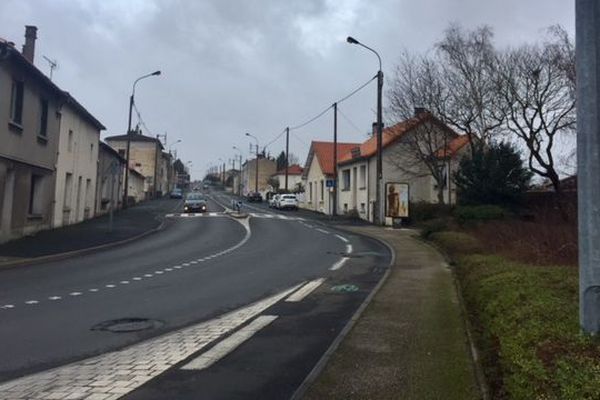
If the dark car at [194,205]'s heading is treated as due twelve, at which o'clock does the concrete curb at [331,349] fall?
The concrete curb is roughly at 12 o'clock from the dark car.

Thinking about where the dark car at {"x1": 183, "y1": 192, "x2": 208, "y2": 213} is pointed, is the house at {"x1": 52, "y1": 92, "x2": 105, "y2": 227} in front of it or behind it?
in front

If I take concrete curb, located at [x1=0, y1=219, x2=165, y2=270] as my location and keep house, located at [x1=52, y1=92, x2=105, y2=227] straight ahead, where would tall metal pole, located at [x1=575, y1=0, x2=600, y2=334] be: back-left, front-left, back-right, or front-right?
back-right

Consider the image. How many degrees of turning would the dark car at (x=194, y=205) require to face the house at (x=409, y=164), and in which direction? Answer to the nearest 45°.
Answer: approximately 45° to its left

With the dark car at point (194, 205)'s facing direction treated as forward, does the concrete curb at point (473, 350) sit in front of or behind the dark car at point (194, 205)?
in front

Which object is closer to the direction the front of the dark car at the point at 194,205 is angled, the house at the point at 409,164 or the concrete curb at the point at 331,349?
the concrete curb

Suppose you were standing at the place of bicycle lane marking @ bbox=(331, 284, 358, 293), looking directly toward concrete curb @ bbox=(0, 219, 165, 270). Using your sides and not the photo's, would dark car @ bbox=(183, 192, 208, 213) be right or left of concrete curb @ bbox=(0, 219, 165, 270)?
right

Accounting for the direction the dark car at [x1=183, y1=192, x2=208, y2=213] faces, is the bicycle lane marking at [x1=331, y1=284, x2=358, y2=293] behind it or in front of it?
in front

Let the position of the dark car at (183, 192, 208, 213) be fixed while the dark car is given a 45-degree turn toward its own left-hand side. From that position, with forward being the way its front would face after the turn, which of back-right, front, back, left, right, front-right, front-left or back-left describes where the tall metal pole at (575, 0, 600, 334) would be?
front-right

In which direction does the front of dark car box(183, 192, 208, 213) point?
toward the camera

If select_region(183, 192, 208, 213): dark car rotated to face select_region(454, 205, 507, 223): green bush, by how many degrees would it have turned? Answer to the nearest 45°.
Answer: approximately 45° to its left

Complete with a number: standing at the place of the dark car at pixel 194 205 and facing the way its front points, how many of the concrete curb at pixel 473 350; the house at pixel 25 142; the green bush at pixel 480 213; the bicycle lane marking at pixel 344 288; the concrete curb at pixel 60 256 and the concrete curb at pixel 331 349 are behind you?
0
